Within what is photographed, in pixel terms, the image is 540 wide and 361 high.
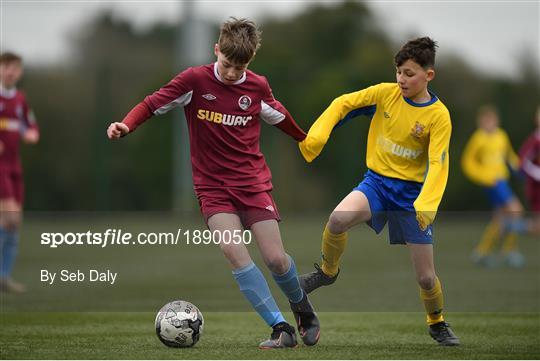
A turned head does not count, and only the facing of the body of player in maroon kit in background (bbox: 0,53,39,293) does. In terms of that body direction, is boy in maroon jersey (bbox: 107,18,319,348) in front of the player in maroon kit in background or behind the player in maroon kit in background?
in front

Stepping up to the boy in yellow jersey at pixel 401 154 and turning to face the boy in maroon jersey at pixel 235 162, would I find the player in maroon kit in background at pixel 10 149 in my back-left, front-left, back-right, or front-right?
front-right

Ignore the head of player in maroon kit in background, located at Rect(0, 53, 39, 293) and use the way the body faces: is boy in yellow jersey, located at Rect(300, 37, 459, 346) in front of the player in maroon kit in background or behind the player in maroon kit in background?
in front

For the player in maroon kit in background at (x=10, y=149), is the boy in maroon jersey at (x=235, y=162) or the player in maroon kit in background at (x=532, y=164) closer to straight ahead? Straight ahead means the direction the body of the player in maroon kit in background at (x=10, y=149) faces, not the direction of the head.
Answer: the boy in maroon jersey

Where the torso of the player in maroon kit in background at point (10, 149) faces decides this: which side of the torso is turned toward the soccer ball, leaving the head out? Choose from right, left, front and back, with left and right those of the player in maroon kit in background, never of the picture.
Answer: front

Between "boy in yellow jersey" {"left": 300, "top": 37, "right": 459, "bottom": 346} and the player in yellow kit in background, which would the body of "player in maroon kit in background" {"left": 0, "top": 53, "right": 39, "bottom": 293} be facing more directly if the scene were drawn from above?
the boy in yellow jersey

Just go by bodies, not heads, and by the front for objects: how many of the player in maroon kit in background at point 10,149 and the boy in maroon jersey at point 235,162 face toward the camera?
2

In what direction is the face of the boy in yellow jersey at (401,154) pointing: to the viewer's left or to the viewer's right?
to the viewer's left

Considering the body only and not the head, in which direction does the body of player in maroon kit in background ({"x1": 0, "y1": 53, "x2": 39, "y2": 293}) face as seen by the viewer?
toward the camera

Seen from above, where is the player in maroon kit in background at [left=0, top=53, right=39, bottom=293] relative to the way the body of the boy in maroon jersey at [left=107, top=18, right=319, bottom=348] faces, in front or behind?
behind

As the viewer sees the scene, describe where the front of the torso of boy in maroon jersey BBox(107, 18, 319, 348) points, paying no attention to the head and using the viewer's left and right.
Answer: facing the viewer
